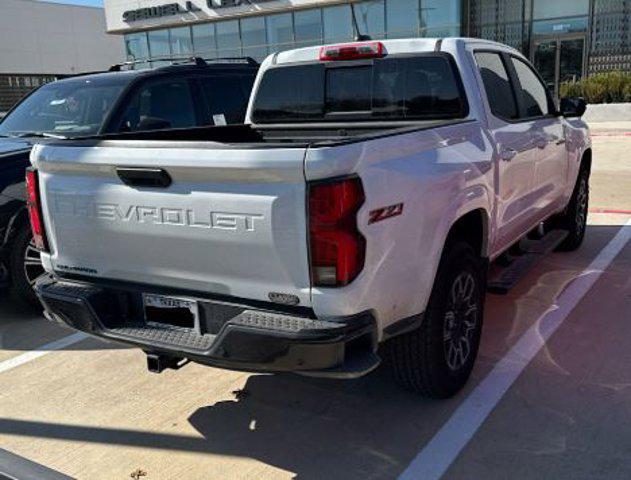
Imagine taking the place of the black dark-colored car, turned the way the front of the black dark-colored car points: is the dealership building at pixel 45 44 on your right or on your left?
on your right

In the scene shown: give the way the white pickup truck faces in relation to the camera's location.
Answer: facing away from the viewer and to the right of the viewer

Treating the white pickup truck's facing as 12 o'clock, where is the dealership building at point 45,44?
The dealership building is roughly at 10 o'clock from the white pickup truck.

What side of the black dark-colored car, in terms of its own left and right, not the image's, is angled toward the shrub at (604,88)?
back

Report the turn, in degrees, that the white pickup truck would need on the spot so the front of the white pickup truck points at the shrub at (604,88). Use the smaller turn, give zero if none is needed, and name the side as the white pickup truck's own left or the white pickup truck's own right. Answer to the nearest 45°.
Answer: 0° — it already faces it

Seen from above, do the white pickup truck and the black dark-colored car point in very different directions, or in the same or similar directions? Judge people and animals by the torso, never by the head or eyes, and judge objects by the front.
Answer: very different directions

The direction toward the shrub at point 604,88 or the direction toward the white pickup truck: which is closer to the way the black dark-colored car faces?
the white pickup truck

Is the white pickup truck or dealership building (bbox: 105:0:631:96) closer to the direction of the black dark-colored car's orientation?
the white pickup truck

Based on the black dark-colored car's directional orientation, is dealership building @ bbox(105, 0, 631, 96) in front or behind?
behind
